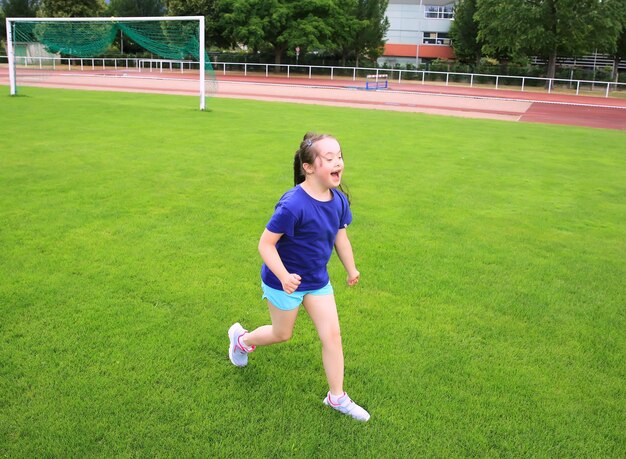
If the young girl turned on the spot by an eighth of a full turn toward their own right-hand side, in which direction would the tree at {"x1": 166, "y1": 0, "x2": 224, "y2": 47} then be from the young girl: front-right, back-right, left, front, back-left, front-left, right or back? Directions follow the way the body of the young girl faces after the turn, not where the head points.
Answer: back

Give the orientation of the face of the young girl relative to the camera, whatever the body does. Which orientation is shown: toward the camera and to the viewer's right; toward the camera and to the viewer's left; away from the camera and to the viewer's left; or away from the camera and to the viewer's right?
toward the camera and to the viewer's right

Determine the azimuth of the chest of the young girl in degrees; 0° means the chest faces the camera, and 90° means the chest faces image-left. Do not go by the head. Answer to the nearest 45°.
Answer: approximately 315°

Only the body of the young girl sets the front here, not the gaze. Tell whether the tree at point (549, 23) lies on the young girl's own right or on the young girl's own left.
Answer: on the young girl's own left

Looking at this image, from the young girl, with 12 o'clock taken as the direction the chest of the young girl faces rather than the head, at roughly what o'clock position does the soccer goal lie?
The soccer goal is roughly at 7 o'clock from the young girl.

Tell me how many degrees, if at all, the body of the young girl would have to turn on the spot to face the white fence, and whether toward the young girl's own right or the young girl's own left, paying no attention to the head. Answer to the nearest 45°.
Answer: approximately 135° to the young girl's own left

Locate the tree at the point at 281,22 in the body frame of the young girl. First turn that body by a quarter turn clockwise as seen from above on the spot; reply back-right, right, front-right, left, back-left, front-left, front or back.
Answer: back-right
